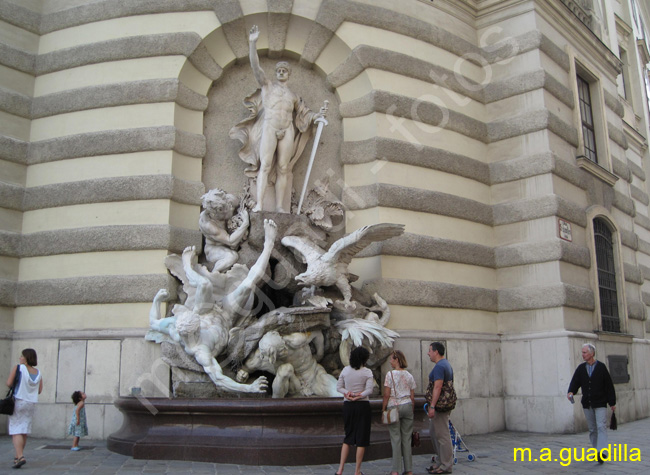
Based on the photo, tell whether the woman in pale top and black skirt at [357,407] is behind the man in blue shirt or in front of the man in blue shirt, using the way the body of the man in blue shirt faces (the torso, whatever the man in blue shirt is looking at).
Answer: in front

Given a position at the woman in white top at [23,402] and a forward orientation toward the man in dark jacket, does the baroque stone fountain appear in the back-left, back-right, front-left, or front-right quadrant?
front-left

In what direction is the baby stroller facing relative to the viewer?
to the viewer's right

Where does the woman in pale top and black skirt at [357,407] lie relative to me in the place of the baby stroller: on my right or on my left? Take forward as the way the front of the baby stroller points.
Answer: on my right

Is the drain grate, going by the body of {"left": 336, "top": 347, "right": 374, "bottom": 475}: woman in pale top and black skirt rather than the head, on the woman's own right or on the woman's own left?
on the woman's own left

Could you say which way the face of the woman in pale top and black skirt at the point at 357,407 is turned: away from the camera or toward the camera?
away from the camera

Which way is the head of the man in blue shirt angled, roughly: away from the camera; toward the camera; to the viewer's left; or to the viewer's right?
to the viewer's left

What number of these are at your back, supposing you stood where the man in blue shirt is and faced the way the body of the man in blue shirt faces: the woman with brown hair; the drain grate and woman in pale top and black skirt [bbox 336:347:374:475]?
0

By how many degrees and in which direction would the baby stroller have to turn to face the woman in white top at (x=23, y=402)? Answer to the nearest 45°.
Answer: approximately 135° to its right

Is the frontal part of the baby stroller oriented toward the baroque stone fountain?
no

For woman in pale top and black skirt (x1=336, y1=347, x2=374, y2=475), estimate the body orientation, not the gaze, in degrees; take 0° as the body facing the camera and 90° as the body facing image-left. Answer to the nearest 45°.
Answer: approximately 180°

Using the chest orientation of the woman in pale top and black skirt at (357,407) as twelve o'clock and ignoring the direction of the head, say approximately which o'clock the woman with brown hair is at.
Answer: The woman with brown hair is roughly at 2 o'clock from the woman in pale top and black skirt.

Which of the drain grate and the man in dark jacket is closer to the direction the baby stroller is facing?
the man in dark jacket

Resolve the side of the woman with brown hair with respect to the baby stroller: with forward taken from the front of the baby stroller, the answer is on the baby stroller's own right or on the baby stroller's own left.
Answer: on the baby stroller's own right
